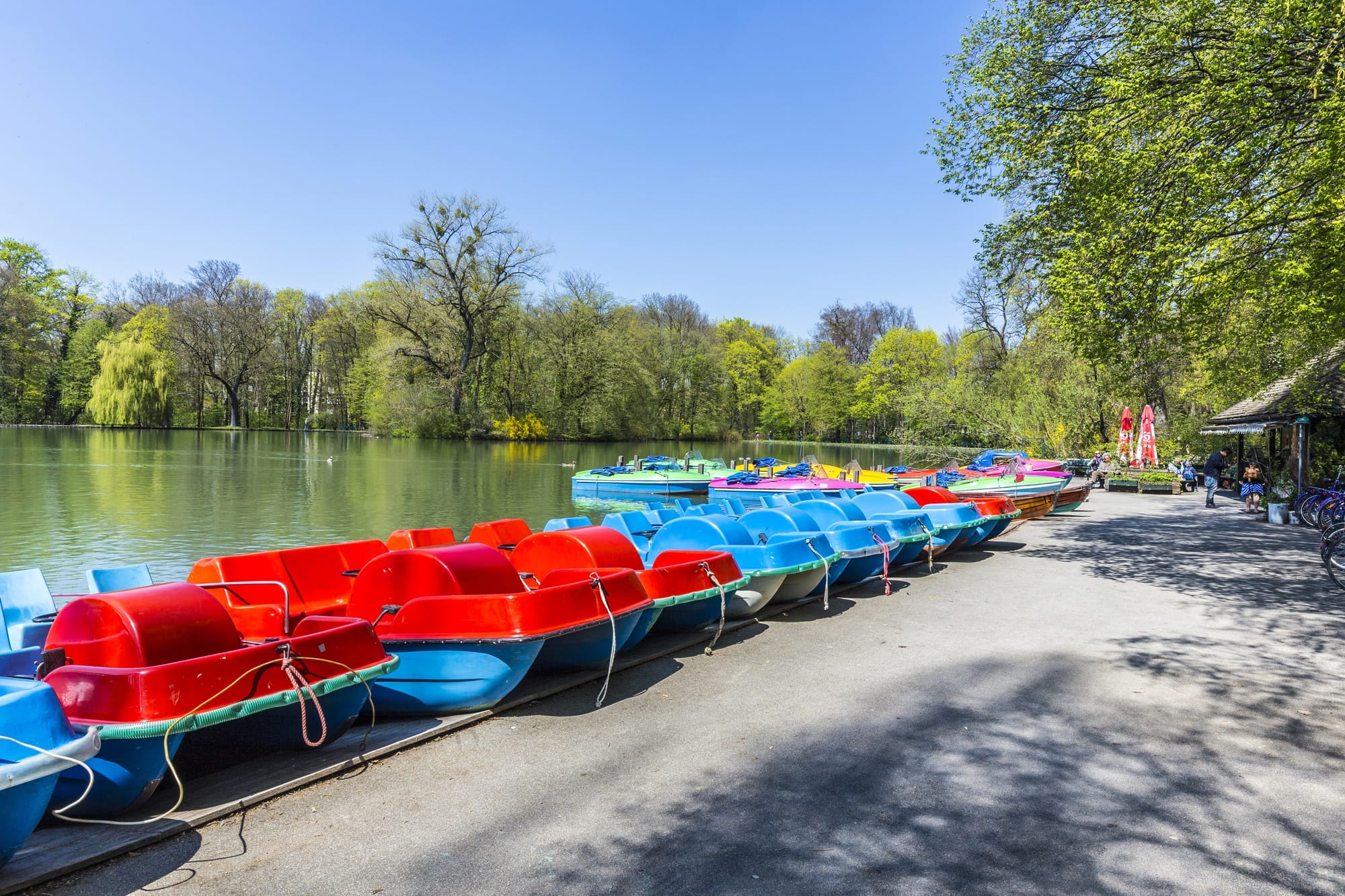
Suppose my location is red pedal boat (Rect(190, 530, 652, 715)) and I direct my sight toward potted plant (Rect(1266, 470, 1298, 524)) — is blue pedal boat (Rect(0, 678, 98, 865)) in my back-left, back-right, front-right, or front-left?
back-right

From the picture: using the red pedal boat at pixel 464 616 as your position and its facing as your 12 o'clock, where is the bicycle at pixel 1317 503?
The bicycle is roughly at 10 o'clock from the red pedal boat.

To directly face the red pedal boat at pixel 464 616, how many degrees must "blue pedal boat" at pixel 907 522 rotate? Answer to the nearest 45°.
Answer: approximately 90° to its right

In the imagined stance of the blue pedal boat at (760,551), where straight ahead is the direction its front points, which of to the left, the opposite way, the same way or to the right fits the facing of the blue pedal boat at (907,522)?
the same way

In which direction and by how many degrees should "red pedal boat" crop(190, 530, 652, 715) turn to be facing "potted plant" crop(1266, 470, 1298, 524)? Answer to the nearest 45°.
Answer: approximately 90° to its left

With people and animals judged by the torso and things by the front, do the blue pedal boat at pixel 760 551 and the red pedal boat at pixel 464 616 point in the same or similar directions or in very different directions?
same or similar directions

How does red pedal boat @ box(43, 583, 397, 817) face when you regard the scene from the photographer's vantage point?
facing the viewer and to the right of the viewer

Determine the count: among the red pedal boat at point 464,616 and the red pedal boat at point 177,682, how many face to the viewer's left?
0

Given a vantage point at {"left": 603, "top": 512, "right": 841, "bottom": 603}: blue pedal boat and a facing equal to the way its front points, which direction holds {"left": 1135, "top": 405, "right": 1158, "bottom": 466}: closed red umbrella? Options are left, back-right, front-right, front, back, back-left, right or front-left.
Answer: left

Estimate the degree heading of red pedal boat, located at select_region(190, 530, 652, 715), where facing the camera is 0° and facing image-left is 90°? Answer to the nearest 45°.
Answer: approximately 315°

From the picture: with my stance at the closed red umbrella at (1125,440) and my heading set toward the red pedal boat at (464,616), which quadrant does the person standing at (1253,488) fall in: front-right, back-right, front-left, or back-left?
front-left
